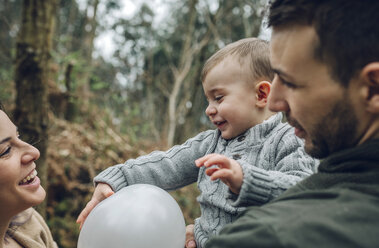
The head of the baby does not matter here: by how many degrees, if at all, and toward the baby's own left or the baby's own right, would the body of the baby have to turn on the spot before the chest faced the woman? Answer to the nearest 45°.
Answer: approximately 45° to the baby's own right

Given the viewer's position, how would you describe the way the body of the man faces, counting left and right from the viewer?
facing away from the viewer and to the left of the viewer

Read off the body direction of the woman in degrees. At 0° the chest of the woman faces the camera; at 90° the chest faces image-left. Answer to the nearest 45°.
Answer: approximately 270°

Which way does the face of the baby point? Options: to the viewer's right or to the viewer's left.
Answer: to the viewer's left

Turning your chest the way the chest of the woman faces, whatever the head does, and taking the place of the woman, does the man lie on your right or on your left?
on your right

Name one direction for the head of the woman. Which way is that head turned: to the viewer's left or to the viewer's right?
to the viewer's right

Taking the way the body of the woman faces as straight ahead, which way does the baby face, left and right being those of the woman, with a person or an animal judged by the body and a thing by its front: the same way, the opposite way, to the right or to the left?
the opposite way

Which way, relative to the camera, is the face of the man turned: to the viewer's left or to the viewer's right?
to the viewer's left

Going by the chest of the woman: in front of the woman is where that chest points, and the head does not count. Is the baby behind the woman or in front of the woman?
in front
